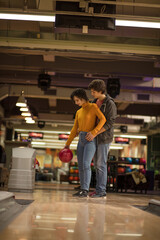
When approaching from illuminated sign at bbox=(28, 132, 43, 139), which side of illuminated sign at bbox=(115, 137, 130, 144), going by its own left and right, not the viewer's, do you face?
right

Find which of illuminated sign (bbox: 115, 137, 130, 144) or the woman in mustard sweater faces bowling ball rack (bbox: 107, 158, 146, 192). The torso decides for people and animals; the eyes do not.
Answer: the illuminated sign

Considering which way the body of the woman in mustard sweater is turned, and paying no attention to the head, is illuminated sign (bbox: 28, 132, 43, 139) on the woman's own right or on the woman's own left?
on the woman's own right

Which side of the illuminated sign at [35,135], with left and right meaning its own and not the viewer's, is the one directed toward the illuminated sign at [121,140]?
left

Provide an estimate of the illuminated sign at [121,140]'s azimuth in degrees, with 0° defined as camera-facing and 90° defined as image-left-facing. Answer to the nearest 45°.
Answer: approximately 0°

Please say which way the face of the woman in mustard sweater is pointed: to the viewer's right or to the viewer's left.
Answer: to the viewer's left

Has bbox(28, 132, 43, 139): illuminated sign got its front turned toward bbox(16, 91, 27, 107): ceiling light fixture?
yes
